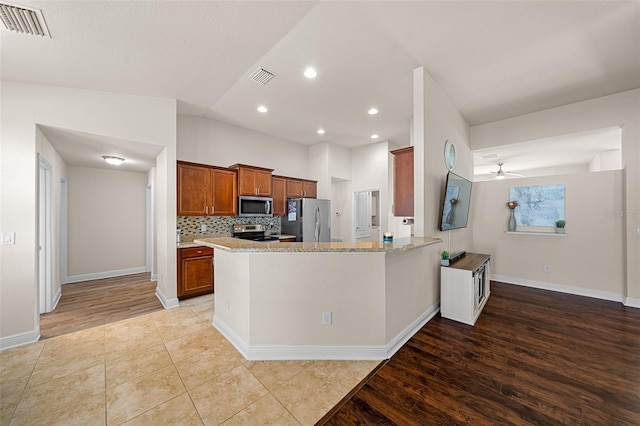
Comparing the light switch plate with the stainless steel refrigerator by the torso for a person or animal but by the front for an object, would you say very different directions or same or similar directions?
same or similar directions

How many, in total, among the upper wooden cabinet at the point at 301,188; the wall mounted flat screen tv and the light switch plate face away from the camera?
0

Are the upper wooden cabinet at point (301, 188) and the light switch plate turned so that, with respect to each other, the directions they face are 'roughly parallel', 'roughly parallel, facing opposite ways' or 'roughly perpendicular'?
roughly parallel

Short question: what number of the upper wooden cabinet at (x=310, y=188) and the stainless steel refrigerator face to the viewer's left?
0

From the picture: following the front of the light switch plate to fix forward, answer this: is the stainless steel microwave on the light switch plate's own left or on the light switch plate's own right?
on the light switch plate's own left

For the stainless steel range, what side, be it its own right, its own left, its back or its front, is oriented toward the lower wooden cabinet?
right

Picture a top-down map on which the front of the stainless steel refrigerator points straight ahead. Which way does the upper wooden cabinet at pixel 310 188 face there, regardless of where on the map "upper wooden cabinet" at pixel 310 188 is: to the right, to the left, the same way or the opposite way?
the same way

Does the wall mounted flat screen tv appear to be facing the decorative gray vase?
no

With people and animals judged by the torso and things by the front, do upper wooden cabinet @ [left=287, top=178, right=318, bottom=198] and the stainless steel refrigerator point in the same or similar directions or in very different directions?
same or similar directions

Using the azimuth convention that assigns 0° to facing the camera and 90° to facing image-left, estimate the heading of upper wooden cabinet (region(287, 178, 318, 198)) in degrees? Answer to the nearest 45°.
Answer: approximately 315°

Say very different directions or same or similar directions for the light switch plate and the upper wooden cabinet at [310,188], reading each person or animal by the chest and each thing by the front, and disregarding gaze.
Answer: same or similar directions

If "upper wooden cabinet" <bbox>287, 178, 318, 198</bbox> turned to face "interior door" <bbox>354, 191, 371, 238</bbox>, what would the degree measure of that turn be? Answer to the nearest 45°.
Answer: approximately 45° to its left

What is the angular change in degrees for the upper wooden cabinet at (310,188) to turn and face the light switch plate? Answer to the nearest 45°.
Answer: approximately 90° to its right

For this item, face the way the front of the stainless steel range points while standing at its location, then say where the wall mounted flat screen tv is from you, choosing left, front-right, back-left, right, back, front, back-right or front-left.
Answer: front

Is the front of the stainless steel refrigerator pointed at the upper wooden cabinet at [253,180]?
no
